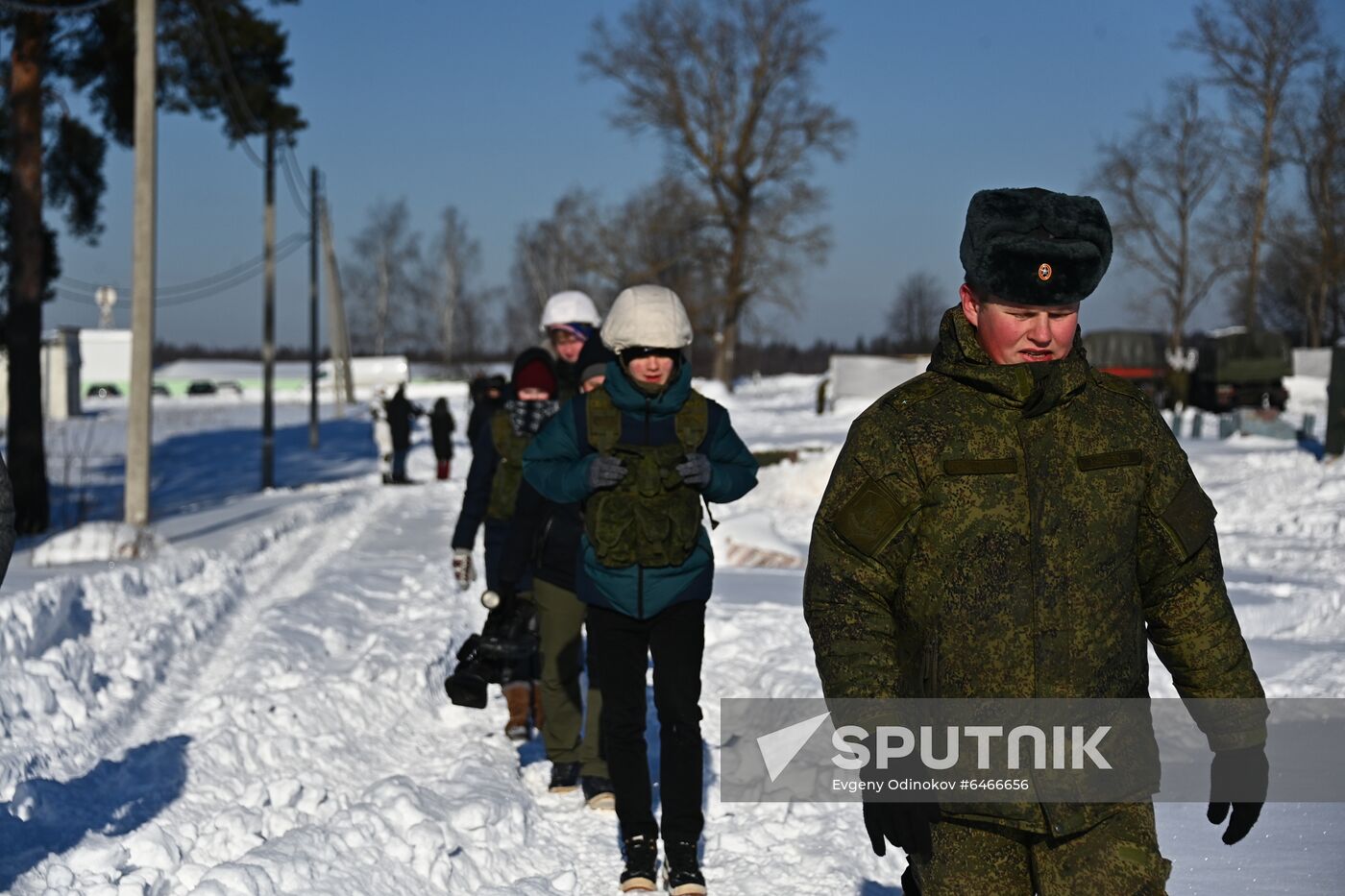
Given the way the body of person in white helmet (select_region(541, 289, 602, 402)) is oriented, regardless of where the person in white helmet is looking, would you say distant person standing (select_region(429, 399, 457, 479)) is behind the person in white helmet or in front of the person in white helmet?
behind

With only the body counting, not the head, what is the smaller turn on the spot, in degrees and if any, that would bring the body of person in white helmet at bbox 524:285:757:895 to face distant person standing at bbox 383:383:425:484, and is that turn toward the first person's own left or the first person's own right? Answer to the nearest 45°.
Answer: approximately 180°

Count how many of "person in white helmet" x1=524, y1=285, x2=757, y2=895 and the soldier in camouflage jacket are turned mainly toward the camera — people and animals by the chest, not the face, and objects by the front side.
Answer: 2

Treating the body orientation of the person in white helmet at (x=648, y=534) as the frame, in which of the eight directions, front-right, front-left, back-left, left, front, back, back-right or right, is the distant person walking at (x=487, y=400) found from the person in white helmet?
back

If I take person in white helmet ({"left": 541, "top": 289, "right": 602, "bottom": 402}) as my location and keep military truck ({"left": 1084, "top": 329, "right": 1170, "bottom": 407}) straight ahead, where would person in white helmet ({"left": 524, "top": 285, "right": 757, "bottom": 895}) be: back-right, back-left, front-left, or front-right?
back-right

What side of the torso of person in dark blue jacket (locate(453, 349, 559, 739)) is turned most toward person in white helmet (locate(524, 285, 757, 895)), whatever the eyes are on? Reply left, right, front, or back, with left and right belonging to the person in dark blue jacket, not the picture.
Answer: front

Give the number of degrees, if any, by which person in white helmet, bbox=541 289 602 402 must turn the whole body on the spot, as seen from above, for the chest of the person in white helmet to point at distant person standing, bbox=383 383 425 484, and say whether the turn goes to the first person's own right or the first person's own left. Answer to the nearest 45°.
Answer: approximately 180°

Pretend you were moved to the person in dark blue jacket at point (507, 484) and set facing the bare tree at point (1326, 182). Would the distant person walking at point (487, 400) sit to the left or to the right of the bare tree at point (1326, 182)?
left

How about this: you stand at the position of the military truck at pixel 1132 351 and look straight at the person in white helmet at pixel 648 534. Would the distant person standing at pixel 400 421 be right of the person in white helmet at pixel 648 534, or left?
right

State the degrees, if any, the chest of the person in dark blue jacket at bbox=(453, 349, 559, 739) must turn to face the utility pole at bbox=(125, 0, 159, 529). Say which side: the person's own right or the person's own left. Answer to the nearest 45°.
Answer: approximately 180°

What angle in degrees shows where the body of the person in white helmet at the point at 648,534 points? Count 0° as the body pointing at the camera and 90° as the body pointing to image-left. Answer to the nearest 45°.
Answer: approximately 0°

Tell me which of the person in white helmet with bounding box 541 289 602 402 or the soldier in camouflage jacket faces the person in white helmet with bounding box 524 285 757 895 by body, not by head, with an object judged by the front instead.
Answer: the person in white helmet with bounding box 541 289 602 402

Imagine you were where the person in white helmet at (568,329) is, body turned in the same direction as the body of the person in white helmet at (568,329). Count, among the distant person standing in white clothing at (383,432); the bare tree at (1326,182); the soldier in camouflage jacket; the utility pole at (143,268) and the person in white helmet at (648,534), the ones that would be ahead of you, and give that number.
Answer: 2
